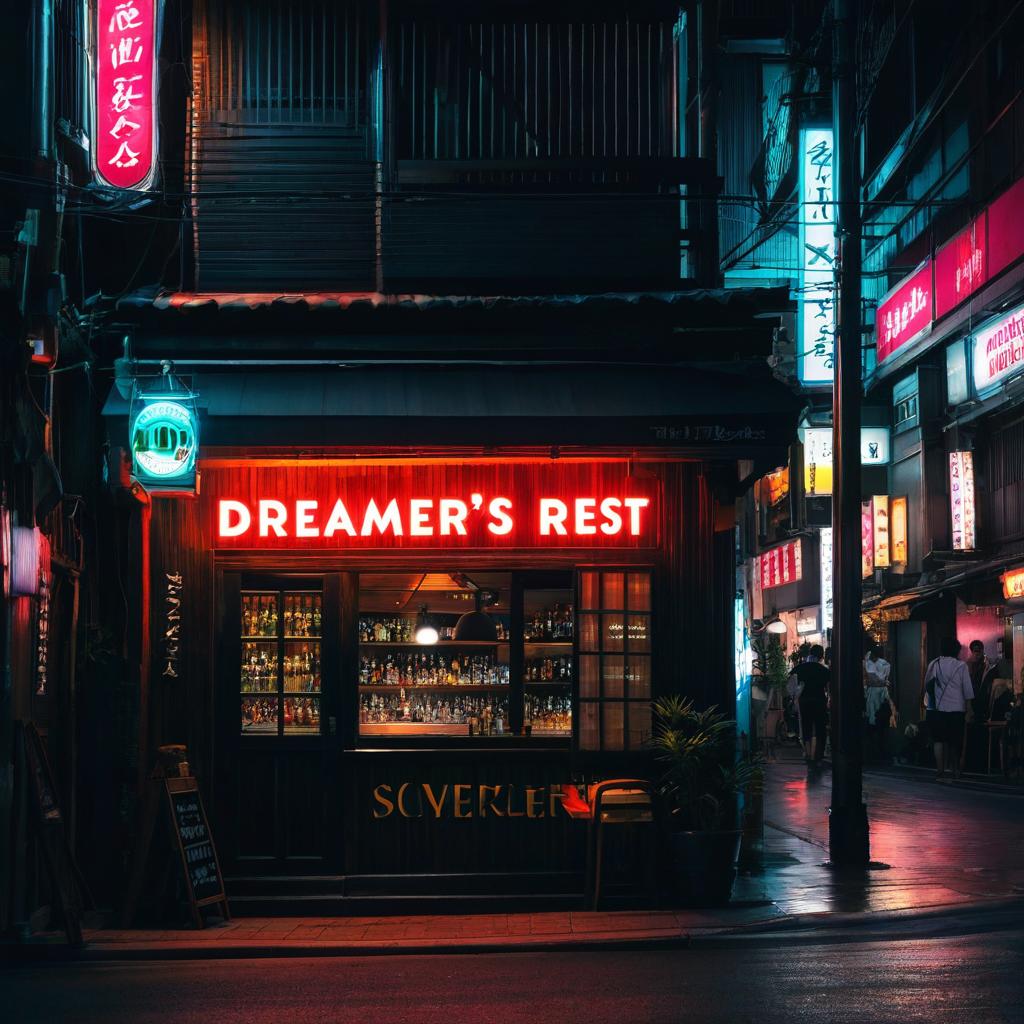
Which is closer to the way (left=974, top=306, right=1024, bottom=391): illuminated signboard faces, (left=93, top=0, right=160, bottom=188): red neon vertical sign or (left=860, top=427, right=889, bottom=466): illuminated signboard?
the red neon vertical sign

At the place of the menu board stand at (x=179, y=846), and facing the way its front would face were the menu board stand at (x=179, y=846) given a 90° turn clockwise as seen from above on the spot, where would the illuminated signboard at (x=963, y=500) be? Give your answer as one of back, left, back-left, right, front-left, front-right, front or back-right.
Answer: back

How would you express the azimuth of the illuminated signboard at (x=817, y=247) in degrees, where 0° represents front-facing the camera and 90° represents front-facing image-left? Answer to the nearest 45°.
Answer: approximately 0°

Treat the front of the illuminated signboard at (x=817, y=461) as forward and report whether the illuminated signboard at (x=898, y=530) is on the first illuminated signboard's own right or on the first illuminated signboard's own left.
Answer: on the first illuminated signboard's own left
